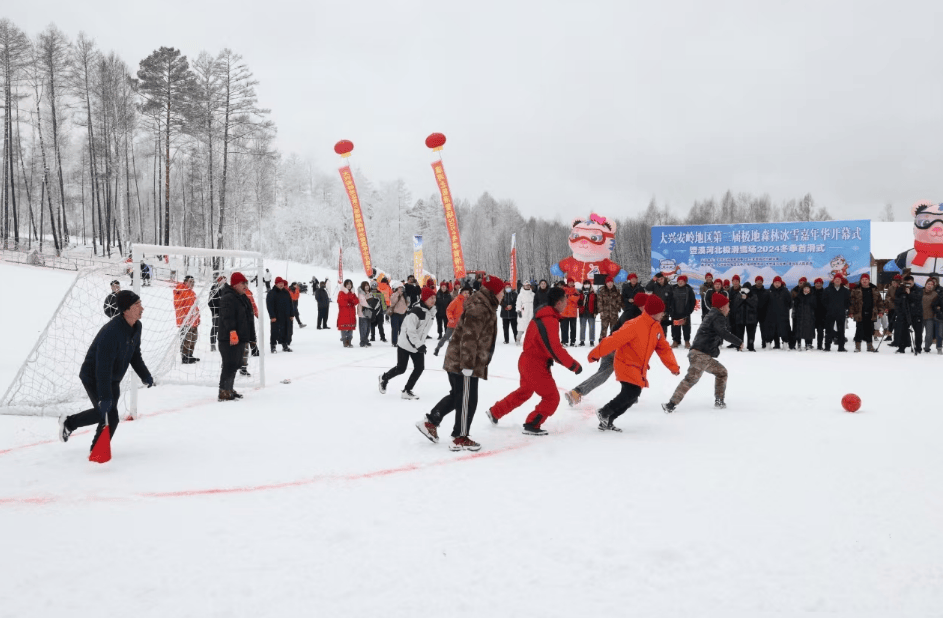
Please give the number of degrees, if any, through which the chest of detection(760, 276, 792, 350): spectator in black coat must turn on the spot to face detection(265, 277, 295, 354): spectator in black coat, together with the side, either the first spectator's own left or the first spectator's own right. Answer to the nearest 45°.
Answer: approximately 45° to the first spectator's own right

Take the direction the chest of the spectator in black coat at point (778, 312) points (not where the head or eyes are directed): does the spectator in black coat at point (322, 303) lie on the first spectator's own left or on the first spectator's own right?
on the first spectator's own right

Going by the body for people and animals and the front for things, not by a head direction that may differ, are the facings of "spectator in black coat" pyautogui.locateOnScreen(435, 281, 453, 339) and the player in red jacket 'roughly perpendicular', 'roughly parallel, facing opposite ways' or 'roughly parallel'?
roughly perpendicular

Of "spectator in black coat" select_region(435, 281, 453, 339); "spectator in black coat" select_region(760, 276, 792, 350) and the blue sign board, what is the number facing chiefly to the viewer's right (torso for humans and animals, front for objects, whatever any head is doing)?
0

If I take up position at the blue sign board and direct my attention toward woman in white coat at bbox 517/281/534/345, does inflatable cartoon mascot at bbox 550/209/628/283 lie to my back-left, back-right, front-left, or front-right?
front-right

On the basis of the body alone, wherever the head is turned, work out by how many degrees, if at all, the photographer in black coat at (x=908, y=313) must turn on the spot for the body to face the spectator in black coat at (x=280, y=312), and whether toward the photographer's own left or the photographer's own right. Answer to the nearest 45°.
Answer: approximately 45° to the photographer's own right

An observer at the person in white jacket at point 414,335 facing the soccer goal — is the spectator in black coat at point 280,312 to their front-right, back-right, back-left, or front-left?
front-right

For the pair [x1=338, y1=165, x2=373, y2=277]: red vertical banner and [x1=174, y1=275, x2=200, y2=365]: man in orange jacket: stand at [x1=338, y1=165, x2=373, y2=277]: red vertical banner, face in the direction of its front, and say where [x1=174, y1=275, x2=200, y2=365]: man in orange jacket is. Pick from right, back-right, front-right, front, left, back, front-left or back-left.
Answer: front

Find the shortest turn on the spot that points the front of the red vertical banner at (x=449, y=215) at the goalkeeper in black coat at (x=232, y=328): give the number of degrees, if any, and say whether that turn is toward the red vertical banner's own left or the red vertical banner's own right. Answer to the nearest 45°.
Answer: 0° — it already faces them

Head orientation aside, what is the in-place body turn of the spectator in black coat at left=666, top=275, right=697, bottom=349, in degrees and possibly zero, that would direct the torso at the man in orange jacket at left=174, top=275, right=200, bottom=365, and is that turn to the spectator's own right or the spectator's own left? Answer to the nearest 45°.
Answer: approximately 45° to the spectator's own right

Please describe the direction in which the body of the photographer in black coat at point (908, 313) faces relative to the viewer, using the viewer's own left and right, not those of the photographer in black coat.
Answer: facing the viewer

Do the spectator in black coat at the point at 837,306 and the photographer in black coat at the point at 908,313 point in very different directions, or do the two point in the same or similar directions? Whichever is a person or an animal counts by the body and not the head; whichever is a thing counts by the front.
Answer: same or similar directions

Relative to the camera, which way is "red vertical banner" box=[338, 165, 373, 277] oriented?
toward the camera

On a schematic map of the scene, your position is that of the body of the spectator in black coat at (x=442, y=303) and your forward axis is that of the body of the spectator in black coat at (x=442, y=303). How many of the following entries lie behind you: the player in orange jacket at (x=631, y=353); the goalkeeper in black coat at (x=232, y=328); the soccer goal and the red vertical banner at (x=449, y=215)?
1

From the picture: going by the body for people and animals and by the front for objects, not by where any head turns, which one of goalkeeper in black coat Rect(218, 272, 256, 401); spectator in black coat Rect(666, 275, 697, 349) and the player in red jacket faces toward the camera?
spectator in black coat Rect(666, 275, 697, 349)

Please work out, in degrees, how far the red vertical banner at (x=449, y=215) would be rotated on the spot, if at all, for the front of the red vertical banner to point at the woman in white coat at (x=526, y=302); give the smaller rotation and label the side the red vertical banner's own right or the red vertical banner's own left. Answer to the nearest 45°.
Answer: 0° — it already faces them

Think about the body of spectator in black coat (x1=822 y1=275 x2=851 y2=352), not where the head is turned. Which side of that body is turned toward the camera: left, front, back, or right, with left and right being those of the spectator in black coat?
front
